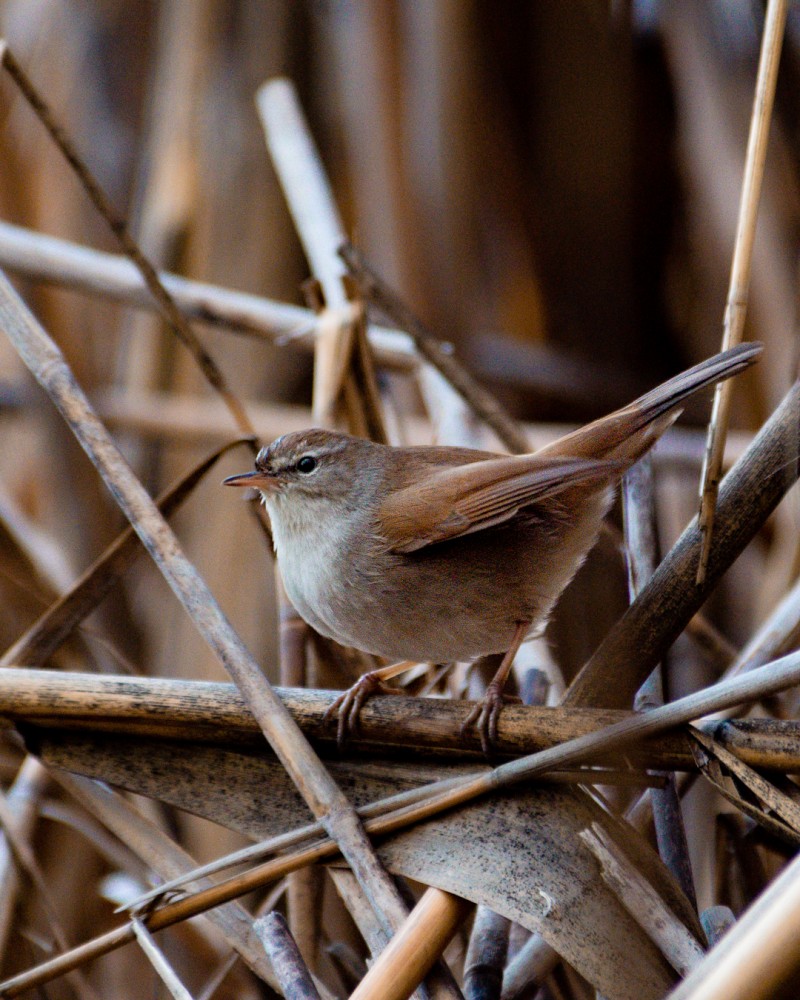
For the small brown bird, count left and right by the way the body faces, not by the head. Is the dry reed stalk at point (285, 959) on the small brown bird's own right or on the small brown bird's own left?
on the small brown bird's own left

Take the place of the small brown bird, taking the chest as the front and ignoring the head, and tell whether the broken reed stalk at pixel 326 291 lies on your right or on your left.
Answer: on your right

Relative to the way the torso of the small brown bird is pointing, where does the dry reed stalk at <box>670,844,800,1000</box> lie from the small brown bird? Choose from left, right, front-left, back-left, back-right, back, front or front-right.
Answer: left

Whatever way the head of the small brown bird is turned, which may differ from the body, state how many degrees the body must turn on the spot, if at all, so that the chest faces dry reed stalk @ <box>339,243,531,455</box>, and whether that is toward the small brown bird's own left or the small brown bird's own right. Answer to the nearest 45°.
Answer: approximately 90° to the small brown bird's own right

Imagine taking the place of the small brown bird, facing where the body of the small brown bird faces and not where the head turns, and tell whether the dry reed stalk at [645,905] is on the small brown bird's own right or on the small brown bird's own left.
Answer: on the small brown bird's own left

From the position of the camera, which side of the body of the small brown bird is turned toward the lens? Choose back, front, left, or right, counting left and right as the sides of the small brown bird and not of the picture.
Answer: left
